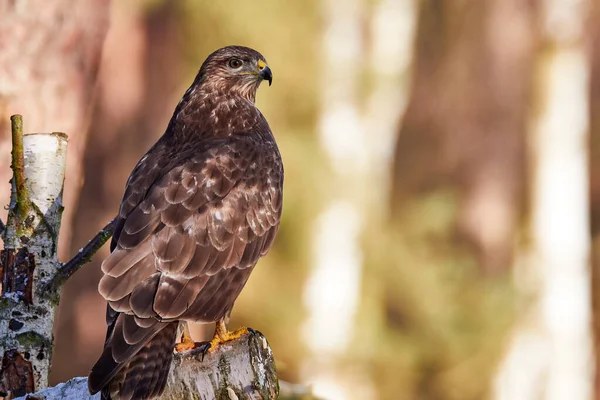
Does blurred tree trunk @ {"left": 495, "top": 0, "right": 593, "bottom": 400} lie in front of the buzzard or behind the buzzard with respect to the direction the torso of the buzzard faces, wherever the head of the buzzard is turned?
in front

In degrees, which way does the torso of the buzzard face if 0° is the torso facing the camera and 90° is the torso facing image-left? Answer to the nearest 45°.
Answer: approximately 225°

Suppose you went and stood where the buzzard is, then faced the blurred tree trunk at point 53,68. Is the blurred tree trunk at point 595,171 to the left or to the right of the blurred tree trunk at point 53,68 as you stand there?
right

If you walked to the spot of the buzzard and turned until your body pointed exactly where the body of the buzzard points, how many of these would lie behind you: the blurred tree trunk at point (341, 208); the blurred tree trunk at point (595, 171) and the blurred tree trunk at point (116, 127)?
0

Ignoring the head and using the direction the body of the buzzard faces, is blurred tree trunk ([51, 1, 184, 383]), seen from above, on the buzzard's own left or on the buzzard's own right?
on the buzzard's own left

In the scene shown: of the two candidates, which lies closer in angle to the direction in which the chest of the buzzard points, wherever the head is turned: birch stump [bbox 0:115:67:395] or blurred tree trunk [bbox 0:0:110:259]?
the blurred tree trunk

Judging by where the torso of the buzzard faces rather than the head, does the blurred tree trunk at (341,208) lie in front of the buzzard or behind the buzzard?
in front

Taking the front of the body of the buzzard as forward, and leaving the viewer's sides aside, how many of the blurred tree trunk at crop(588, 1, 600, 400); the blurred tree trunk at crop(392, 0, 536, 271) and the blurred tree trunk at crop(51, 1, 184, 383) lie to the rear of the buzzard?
0

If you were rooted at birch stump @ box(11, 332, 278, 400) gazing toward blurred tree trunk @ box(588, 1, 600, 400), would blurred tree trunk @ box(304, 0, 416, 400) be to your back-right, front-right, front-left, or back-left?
front-left

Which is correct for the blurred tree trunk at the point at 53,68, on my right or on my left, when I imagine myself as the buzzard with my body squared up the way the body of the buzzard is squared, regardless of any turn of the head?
on my left

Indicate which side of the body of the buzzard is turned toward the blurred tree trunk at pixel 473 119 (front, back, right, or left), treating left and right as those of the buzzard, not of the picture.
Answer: front

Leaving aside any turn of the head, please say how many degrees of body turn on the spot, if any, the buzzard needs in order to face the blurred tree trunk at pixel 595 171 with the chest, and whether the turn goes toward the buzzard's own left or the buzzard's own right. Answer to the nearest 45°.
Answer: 0° — it already faces it
